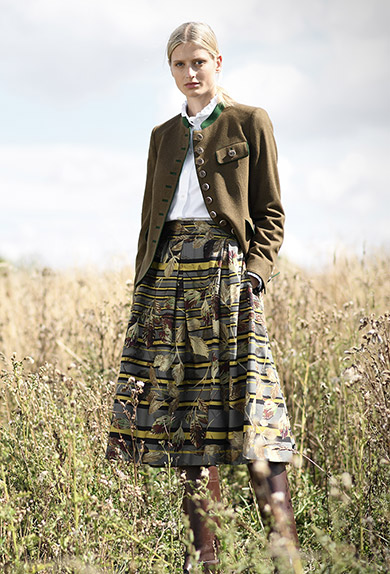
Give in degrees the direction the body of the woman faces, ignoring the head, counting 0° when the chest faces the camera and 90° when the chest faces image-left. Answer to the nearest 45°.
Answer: approximately 45°
